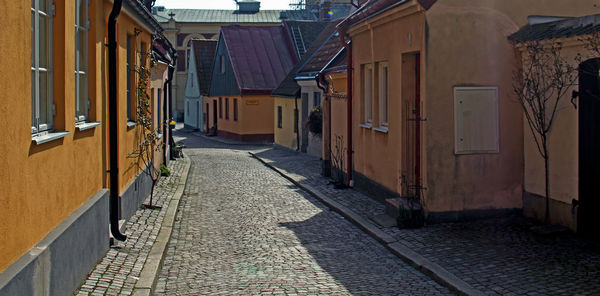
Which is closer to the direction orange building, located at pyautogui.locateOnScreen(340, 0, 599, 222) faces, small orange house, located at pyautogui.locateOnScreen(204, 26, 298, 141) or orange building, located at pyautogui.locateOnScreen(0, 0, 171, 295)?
the orange building

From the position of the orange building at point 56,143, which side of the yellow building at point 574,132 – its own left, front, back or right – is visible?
front

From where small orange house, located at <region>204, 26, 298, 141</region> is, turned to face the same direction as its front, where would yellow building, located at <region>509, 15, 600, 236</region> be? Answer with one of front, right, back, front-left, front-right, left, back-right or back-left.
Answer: front-left

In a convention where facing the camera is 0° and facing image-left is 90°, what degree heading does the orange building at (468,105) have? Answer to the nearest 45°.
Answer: approximately 45°

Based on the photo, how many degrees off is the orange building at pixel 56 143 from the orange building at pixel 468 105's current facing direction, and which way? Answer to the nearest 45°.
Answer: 0° — it already faces it

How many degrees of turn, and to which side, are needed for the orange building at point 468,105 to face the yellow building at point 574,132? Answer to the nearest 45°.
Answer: approximately 90° to its left

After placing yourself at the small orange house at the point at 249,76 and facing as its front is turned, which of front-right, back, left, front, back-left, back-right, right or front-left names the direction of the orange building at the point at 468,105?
front-left

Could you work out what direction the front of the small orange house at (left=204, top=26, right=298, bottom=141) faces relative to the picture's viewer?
facing the viewer and to the left of the viewer

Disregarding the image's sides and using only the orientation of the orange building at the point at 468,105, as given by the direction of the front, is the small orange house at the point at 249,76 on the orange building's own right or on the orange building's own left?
on the orange building's own right

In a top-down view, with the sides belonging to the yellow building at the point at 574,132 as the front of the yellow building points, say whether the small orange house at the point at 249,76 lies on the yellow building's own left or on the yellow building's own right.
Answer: on the yellow building's own right
